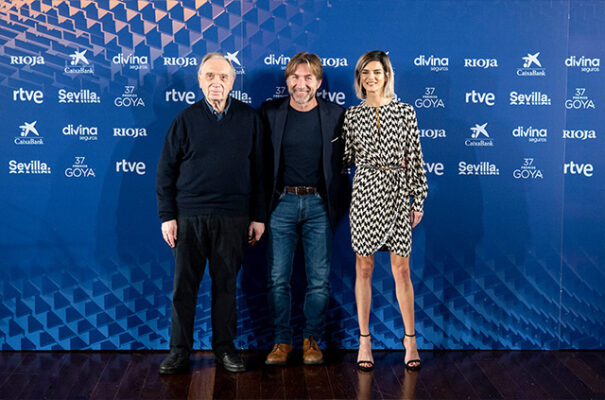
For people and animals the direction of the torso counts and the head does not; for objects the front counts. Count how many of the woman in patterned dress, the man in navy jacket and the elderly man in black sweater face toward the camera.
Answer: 3

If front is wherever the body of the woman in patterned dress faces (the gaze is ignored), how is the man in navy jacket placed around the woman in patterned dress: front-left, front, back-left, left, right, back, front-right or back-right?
right

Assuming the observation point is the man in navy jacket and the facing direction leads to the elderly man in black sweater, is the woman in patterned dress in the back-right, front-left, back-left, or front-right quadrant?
back-left

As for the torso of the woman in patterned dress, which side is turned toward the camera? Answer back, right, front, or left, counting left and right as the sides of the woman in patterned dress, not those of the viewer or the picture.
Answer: front

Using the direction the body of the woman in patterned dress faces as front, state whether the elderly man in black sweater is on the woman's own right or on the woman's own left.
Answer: on the woman's own right

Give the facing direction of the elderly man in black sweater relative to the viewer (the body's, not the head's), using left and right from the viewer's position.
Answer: facing the viewer
